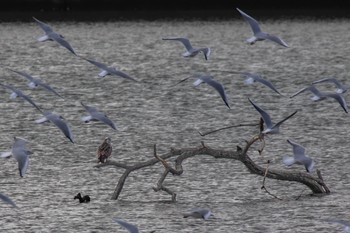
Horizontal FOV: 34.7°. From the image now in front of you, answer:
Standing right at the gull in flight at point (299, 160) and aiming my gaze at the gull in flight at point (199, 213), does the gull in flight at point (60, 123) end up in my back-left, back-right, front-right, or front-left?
front-right

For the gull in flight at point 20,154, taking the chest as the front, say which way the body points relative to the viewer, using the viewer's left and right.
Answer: facing to the right of the viewer

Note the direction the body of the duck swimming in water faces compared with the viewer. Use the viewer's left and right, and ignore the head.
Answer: facing to the left of the viewer

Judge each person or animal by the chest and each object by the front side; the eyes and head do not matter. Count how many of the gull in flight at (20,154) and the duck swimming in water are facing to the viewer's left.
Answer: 1

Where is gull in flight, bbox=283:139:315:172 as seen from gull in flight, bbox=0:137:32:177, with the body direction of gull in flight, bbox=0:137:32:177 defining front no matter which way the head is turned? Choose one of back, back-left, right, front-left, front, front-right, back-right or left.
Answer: front
